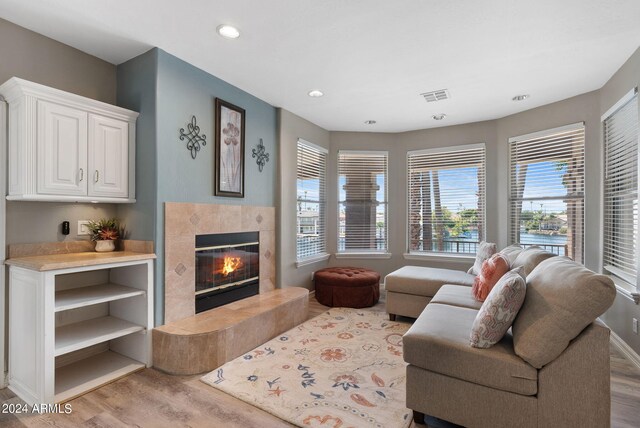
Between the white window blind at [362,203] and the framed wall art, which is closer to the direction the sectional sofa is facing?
the framed wall art

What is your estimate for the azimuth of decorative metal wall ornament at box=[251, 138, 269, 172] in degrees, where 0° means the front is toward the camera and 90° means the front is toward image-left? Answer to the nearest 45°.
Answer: approximately 315°

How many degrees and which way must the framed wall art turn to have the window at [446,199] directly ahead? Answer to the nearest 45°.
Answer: approximately 45° to its left

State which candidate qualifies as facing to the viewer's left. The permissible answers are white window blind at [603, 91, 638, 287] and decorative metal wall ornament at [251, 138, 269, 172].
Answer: the white window blind

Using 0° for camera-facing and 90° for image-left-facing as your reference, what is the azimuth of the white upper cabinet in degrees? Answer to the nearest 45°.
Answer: approximately 315°

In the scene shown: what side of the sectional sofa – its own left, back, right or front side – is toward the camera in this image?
left
